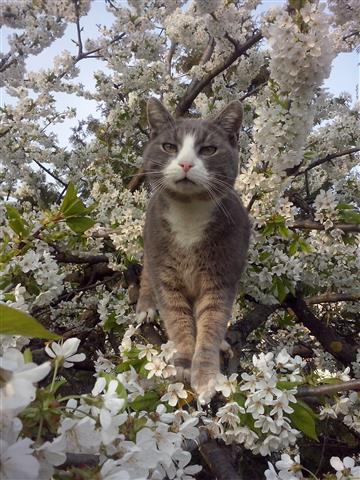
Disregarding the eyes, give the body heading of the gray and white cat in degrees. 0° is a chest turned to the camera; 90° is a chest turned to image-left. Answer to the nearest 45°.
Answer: approximately 0°
